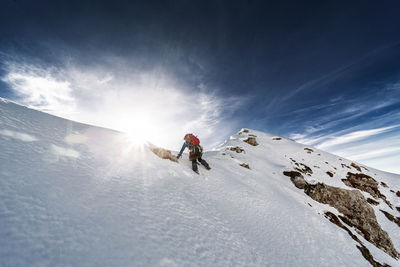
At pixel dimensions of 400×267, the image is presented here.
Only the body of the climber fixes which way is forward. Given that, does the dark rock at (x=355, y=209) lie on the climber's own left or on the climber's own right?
on the climber's own right

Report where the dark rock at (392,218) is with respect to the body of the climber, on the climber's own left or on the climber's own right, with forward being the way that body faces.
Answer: on the climber's own right

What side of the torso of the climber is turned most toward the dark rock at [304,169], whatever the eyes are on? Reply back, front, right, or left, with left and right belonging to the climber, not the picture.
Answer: right

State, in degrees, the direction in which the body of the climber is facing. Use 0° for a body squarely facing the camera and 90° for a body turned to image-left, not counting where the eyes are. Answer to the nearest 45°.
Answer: approximately 135°

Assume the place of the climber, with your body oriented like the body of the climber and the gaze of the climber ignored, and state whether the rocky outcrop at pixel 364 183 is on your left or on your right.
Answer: on your right
